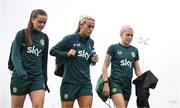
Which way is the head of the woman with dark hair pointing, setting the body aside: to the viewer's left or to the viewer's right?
to the viewer's right

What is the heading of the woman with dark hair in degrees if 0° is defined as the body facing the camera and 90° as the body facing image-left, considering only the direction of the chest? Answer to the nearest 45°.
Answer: approximately 315°
